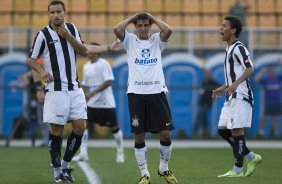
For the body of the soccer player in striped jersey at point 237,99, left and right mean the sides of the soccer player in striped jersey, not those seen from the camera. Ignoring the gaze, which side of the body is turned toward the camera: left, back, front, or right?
left

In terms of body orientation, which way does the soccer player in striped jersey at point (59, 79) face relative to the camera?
toward the camera

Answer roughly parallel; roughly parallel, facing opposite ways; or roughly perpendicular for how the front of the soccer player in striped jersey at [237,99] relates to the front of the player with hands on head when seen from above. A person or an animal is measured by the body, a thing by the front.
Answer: roughly perpendicular

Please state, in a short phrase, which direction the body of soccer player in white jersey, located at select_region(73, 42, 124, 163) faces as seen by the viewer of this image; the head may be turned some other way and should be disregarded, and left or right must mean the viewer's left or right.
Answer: facing the viewer and to the left of the viewer

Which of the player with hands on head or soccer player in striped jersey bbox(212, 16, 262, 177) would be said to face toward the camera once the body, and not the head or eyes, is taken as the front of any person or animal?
the player with hands on head

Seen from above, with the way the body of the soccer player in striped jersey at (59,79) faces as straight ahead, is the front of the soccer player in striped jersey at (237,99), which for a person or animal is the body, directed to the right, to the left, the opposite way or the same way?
to the right

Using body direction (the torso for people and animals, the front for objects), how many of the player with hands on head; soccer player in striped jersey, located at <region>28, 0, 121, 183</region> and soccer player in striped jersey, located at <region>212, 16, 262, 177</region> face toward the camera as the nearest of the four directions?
2

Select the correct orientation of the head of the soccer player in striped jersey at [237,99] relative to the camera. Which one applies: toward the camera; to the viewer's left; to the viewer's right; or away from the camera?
to the viewer's left

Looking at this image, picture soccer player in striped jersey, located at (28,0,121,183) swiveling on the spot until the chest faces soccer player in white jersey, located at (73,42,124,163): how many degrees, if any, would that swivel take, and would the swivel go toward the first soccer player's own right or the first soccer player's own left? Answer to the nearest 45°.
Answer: approximately 180°

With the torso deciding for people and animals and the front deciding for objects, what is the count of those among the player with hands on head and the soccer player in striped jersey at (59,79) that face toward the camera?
2

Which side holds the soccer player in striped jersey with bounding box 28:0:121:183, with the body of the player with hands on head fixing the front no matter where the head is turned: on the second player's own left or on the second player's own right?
on the second player's own right

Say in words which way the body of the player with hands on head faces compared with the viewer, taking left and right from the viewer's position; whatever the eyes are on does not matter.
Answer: facing the viewer
